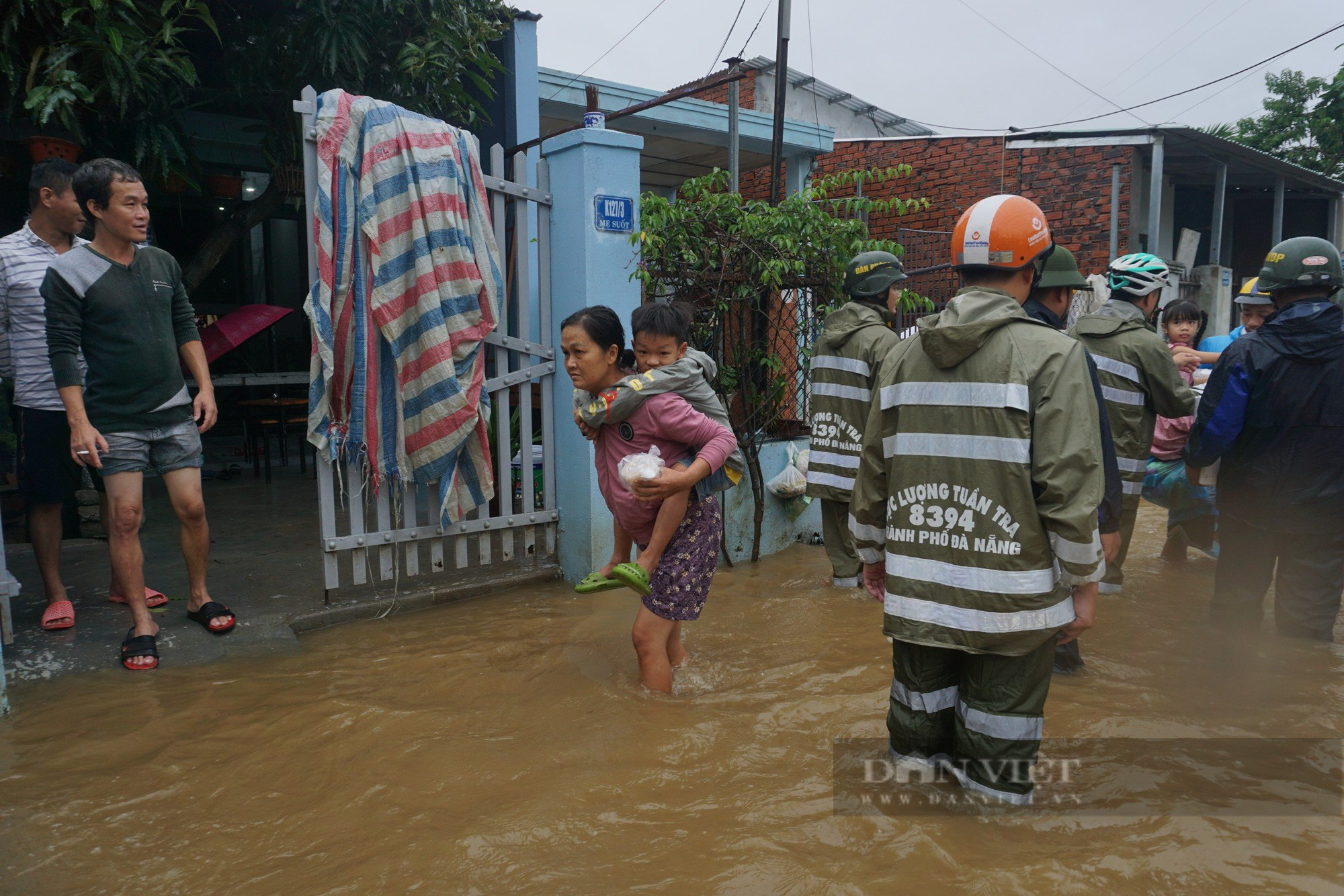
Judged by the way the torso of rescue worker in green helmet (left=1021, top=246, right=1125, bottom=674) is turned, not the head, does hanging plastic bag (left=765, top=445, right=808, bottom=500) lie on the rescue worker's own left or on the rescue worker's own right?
on the rescue worker's own left

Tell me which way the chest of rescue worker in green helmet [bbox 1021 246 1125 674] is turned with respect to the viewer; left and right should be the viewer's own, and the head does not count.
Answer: facing away from the viewer and to the right of the viewer

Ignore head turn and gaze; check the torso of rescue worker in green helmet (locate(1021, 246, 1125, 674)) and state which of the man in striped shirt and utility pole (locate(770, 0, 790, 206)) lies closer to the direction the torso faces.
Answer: the utility pole

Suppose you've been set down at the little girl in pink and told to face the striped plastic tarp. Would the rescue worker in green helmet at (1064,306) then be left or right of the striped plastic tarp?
left

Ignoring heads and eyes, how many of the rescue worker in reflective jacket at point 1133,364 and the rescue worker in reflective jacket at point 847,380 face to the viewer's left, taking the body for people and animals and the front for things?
0

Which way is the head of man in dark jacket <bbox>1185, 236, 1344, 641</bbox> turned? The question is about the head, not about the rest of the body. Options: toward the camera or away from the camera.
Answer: away from the camera

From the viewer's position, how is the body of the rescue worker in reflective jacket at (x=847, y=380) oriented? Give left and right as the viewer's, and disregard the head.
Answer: facing away from the viewer and to the right of the viewer
